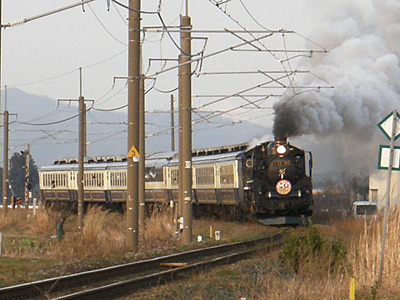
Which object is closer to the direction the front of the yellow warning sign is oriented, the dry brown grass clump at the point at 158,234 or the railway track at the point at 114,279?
the railway track

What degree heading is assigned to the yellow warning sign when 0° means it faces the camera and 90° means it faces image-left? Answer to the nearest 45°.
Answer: approximately 0°

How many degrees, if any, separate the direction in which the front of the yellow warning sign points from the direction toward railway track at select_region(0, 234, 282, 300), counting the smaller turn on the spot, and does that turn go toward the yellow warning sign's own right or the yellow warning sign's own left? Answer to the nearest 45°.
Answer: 0° — it already faces it

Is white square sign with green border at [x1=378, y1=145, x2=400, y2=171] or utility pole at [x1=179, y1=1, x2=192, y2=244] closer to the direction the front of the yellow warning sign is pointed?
the white square sign with green border

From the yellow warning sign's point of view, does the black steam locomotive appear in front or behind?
behind

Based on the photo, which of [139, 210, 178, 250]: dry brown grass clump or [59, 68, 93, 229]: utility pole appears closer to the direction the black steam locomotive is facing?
the dry brown grass clump

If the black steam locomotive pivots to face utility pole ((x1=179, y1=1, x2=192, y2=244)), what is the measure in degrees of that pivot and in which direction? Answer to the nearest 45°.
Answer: approximately 45° to its right

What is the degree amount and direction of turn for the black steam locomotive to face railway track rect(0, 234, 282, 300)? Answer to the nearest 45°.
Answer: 0° — it already faces it

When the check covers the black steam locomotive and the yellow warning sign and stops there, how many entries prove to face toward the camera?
2

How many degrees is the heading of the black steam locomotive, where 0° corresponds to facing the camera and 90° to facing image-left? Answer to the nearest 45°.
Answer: approximately 0°
